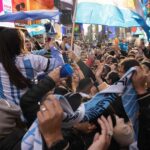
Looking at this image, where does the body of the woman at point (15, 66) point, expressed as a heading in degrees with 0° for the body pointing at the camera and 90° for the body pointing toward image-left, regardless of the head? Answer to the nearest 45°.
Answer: approximately 225°

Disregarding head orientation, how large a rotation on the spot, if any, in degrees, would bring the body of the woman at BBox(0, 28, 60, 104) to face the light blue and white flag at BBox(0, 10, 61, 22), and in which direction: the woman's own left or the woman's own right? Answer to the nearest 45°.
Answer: approximately 45° to the woman's own left
